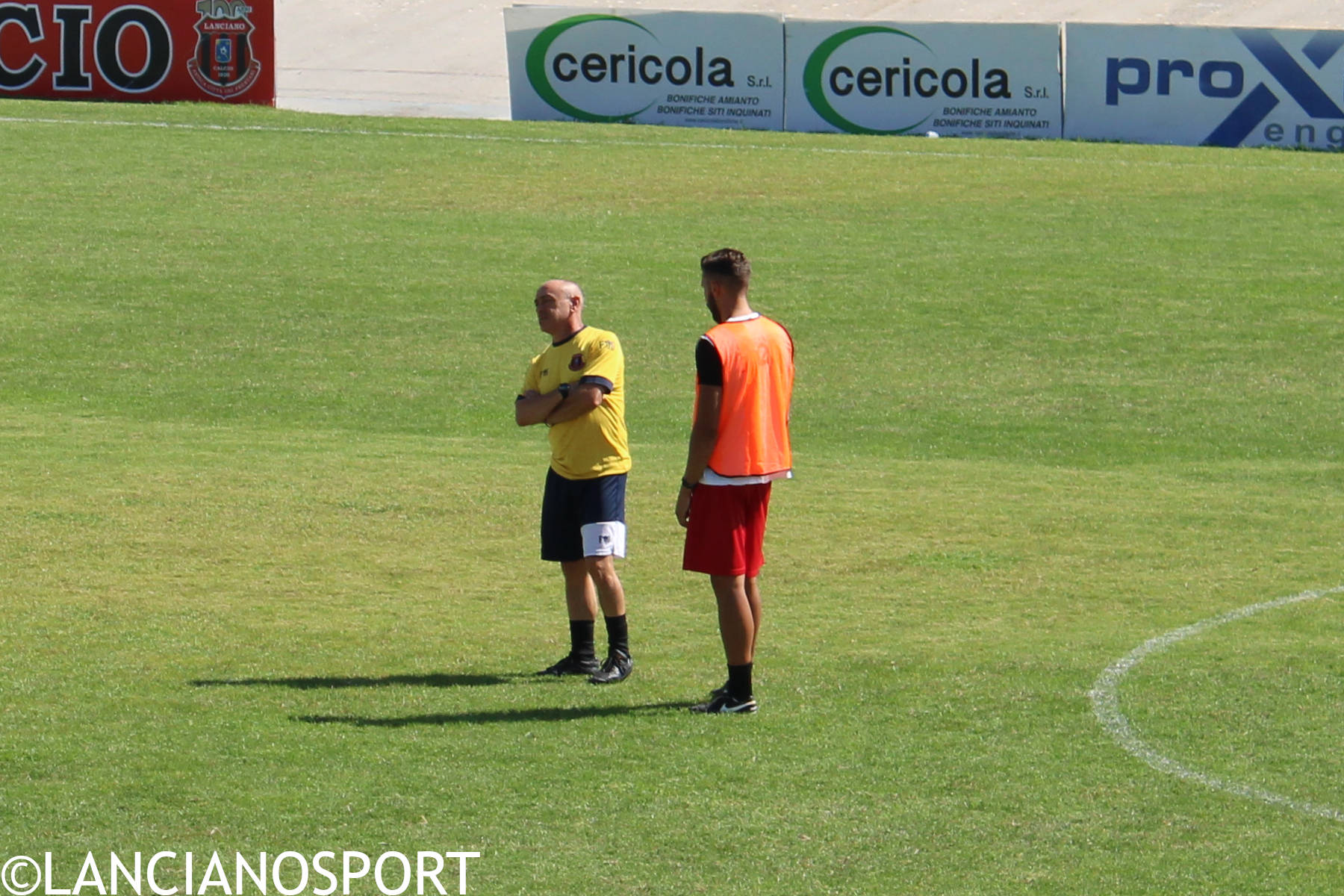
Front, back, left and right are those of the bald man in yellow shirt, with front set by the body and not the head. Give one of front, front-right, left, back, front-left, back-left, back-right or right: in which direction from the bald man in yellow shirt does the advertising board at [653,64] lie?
back-right

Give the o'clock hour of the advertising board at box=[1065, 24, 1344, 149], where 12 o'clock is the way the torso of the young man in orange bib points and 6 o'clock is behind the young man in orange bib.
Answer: The advertising board is roughly at 2 o'clock from the young man in orange bib.

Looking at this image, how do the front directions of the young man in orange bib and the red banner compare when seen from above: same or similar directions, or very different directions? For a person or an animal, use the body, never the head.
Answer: very different directions

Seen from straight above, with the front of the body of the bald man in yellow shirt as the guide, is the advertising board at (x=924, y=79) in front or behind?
behind

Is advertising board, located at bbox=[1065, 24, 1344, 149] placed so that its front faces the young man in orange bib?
yes

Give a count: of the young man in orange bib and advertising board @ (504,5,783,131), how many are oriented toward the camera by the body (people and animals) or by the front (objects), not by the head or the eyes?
1

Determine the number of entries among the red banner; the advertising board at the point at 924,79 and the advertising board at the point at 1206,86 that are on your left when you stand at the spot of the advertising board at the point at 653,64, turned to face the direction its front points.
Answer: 2

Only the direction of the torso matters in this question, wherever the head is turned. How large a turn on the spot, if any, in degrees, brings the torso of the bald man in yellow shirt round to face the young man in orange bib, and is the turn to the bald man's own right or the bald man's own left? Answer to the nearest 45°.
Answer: approximately 90° to the bald man's own left

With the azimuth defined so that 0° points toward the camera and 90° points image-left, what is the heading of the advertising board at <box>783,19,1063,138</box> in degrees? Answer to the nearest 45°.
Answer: approximately 0°

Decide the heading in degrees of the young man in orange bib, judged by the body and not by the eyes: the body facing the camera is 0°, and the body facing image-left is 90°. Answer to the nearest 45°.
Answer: approximately 135°
